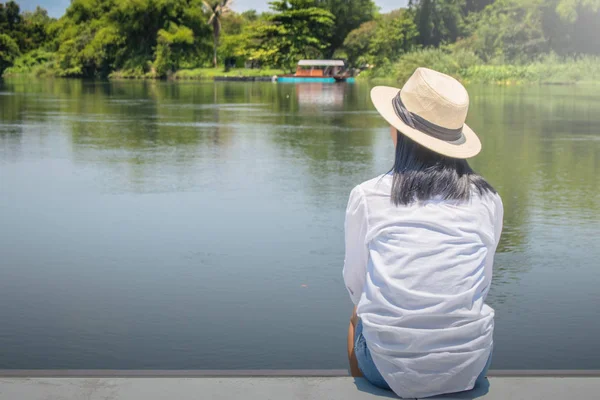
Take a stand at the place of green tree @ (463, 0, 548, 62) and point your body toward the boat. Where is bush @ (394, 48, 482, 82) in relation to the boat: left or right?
left

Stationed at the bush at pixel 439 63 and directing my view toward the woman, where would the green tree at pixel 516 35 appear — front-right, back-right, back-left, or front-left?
back-left
